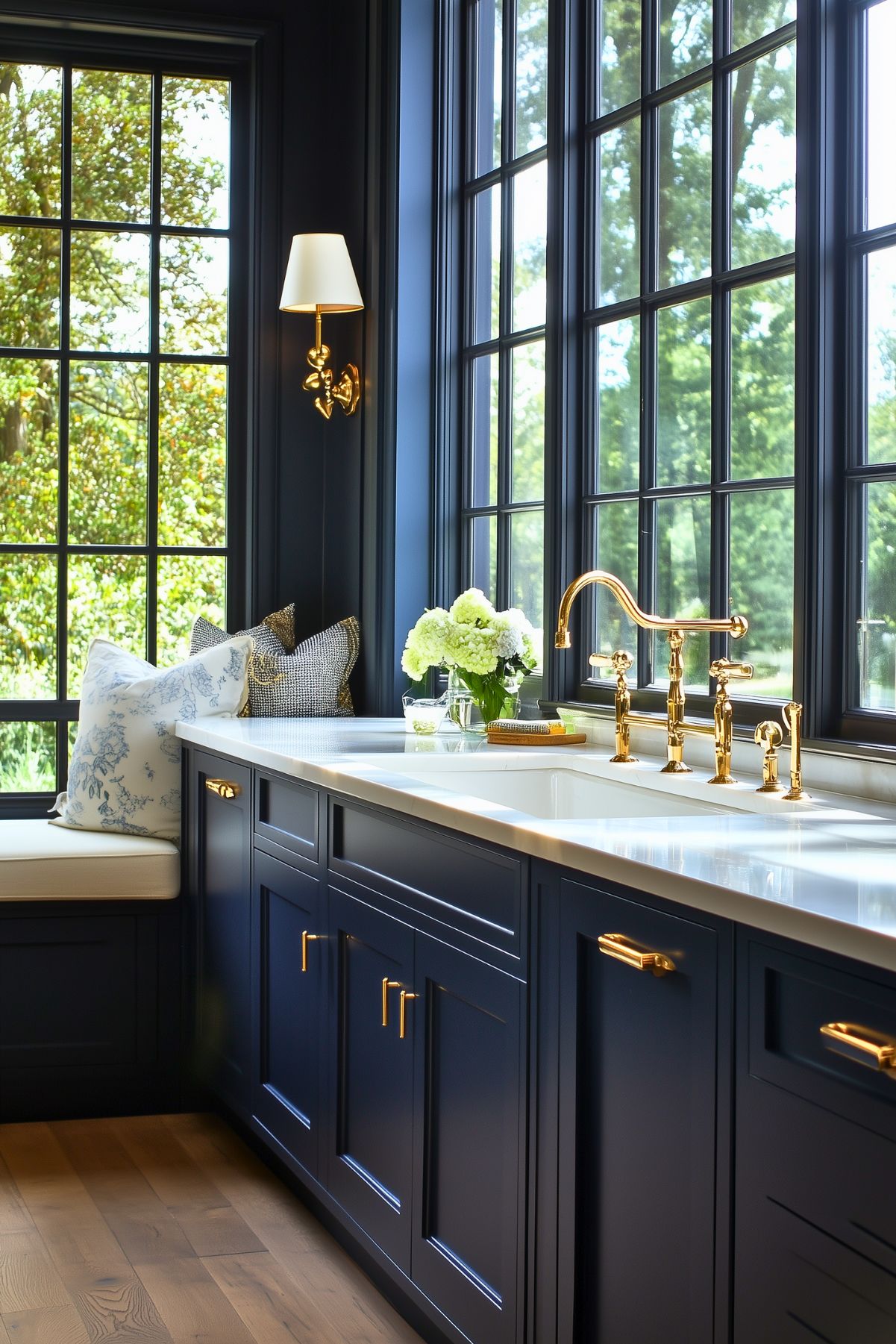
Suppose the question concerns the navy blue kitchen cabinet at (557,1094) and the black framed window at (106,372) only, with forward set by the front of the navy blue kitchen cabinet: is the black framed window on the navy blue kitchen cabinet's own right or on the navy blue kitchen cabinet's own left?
on the navy blue kitchen cabinet's own right

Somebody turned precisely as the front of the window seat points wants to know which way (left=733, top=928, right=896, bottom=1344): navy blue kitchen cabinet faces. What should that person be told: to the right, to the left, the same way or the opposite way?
to the right

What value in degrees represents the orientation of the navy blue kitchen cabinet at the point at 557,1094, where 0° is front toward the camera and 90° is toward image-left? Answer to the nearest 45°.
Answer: approximately 45°

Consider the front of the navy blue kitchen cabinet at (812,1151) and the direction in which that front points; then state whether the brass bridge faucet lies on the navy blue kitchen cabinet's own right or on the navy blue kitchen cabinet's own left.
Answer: on the navy blue kitchen cabinet's own right

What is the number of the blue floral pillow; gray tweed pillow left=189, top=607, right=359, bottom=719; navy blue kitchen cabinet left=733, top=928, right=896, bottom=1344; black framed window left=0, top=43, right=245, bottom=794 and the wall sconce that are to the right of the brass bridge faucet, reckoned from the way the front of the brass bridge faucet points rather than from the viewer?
4

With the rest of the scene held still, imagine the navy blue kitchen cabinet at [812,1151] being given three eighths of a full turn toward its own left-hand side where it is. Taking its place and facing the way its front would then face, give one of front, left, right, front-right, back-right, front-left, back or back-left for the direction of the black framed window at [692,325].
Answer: left

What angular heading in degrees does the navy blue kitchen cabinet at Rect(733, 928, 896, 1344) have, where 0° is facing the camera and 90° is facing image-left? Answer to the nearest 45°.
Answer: approximately 45°

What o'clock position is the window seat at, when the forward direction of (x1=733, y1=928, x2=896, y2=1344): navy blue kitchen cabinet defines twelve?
The window seat is roughly at 3 o'clock from the navy blue kitchen cabinet.
